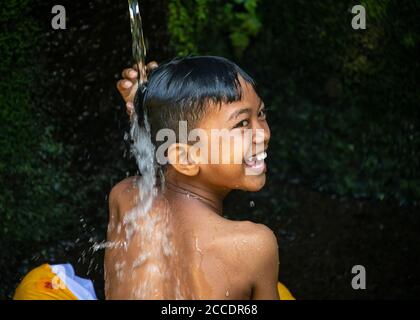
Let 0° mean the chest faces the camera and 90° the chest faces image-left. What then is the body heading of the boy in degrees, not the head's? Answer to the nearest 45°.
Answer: approximately 180°

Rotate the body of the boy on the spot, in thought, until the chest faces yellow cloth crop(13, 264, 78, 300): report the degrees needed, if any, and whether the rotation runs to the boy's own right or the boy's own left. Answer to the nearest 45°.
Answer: approximately 45° to the boy's own left
